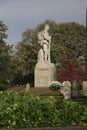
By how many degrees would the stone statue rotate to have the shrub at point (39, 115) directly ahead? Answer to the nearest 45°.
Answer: approximately 45° to its right

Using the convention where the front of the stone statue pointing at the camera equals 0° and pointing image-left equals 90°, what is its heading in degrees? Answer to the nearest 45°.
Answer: approximately 315°
